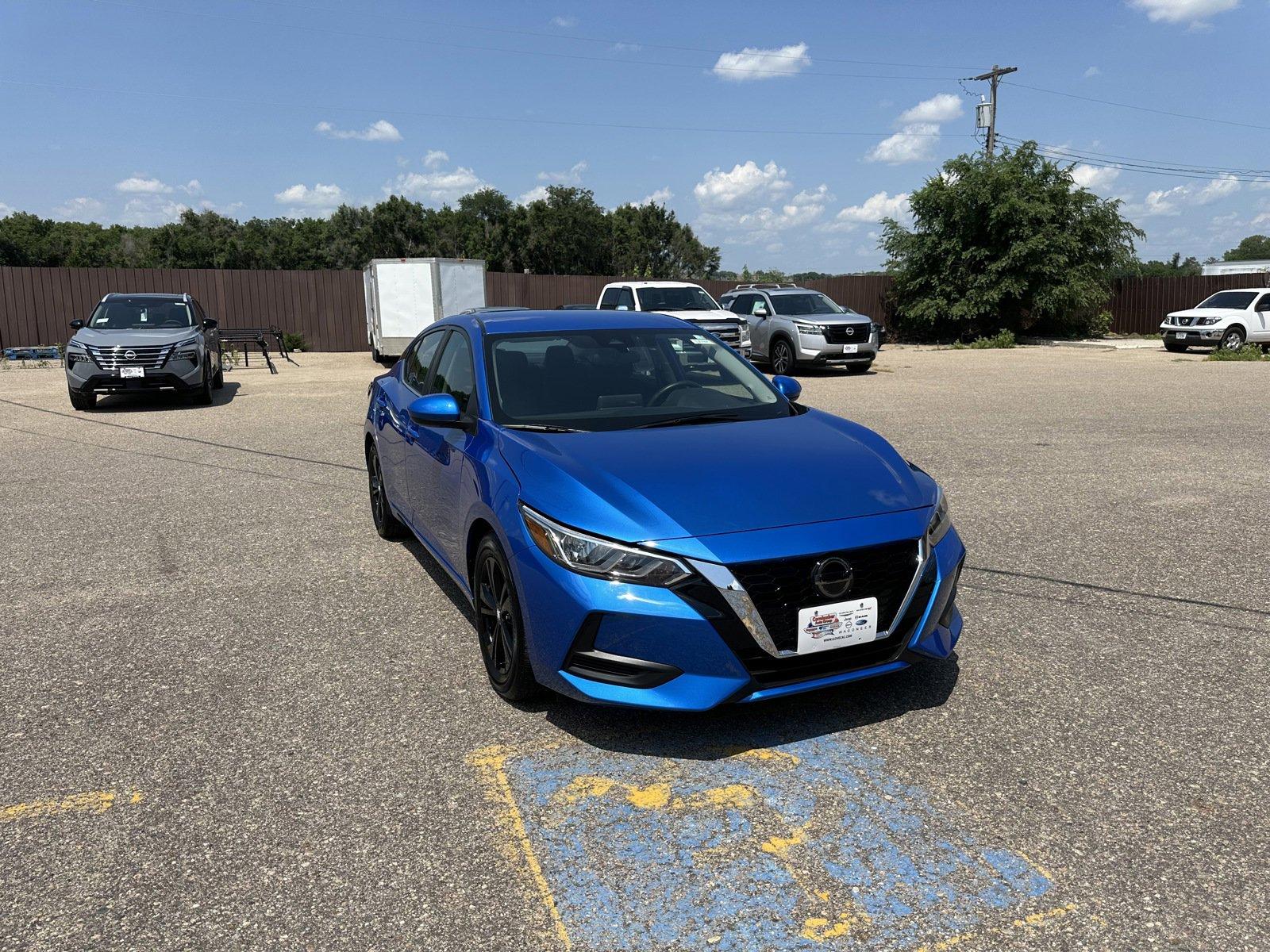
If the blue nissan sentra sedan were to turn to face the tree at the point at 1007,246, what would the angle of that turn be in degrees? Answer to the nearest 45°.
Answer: approximately 135° to its left

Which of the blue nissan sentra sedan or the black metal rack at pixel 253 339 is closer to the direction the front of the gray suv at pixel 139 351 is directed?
the blue nissan sentra sedan

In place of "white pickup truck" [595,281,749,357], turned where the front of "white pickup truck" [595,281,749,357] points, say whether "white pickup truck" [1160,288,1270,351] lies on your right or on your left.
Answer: on your left

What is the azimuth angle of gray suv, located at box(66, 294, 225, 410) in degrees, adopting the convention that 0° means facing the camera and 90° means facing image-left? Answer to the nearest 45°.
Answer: approximately 0°

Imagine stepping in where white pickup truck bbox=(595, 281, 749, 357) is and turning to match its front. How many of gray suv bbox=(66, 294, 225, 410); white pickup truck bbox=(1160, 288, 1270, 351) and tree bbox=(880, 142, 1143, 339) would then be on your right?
1

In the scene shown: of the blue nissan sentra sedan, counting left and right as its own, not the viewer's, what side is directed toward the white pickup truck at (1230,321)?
left

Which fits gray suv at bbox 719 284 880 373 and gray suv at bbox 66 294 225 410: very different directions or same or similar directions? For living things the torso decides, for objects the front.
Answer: same or similar directions

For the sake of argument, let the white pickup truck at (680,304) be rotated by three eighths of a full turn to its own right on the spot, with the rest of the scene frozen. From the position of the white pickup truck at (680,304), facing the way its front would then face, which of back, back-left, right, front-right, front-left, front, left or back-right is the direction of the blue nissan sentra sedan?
left

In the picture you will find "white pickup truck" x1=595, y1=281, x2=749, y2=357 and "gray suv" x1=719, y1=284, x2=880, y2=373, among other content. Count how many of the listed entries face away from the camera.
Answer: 0

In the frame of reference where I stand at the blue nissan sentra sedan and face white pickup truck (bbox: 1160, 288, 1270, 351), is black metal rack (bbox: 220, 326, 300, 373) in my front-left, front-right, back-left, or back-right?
front-left

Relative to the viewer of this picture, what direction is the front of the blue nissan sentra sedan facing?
facing the viewer and to the right of the viewer

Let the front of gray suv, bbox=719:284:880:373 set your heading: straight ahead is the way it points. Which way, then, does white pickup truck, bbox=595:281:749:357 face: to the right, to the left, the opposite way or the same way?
the same way

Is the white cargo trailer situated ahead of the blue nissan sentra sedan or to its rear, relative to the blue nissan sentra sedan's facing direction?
to the rear

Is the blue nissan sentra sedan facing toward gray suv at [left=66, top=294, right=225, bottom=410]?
no

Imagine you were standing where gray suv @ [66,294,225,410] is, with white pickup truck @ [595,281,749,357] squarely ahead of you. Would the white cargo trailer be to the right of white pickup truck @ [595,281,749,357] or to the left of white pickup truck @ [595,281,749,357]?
left

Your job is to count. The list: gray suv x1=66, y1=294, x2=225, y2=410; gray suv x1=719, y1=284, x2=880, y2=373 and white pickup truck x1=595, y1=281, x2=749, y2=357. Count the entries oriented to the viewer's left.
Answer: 0

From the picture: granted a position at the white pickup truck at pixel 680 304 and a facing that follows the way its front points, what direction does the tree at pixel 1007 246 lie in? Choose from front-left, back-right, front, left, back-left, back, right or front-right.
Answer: left

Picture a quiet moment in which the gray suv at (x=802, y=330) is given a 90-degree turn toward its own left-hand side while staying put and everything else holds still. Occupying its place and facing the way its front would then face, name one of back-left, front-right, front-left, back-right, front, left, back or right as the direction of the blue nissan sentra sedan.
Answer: back-right
